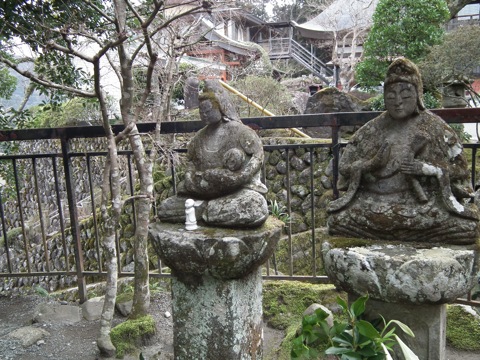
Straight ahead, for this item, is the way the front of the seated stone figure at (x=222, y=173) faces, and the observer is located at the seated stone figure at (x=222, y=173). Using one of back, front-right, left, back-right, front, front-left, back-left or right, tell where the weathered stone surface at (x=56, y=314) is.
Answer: right

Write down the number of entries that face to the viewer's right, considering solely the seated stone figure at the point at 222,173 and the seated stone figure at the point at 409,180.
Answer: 0

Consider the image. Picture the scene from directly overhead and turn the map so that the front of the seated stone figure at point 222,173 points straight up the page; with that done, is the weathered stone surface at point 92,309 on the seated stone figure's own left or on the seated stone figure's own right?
on the seated stone figure's own right

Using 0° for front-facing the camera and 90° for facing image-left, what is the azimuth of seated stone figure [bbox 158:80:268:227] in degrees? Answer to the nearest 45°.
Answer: approximately 45°

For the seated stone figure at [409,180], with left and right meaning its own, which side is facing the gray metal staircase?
back

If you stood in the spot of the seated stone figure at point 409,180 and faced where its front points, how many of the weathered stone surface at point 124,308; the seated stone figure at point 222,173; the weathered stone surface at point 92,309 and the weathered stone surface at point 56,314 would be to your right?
4

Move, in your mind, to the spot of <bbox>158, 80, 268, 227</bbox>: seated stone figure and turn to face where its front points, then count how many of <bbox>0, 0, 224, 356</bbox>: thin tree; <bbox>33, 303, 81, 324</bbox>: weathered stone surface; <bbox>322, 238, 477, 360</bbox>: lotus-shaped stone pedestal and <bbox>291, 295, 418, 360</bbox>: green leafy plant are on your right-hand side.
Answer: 2

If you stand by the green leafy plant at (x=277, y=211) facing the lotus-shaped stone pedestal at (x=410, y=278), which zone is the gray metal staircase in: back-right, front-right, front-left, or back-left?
back-left

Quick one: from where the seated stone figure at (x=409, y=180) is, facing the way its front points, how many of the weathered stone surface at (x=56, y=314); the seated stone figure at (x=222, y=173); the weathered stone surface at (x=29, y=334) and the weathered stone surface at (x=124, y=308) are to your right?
4

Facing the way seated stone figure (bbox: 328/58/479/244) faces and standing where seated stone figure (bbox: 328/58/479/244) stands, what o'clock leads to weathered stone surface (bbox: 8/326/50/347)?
The weathered stone surface is roughly at 3 o'clock from the seated stone figure.

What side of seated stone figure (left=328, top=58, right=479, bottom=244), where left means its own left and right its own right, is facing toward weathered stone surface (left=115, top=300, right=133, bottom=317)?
right

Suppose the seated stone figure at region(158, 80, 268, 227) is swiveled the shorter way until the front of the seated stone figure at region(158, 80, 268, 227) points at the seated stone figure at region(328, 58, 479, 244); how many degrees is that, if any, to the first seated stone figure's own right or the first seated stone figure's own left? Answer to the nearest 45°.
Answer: approximately 135° to the first seated stone figure's own left

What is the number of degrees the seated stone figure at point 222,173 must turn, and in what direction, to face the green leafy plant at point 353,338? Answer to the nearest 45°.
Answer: approximately 90° to its left
